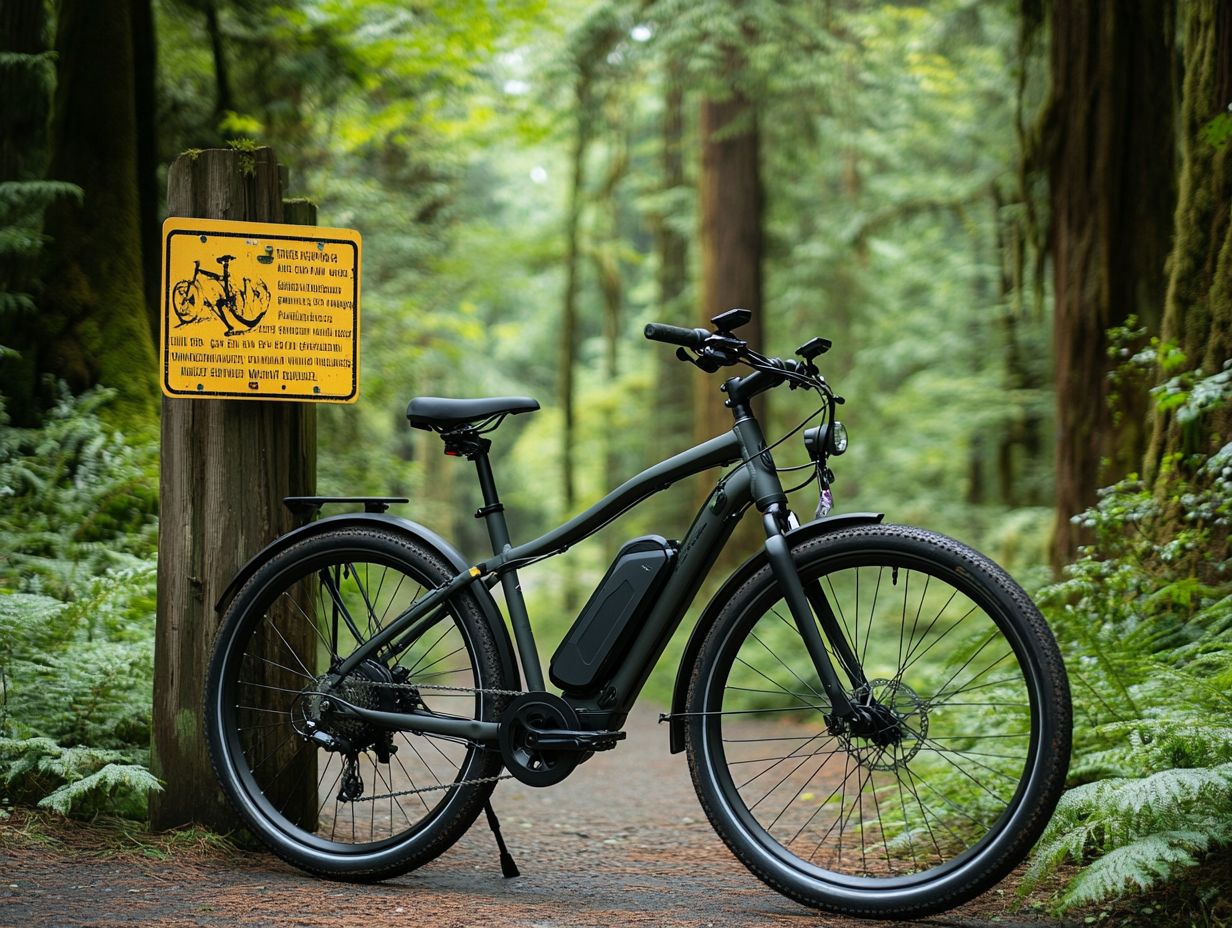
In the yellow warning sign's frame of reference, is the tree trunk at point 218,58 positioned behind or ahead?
behind

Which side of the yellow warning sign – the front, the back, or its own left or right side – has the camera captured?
front

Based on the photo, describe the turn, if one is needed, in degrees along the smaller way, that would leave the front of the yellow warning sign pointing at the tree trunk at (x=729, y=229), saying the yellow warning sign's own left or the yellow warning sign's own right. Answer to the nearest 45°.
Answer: approximately 135° to the yellow warning sign's own left

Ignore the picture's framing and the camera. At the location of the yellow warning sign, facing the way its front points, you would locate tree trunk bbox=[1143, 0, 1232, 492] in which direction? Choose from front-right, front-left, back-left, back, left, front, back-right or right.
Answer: left

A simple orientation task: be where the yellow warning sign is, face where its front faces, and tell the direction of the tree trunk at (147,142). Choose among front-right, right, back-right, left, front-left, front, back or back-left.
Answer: back

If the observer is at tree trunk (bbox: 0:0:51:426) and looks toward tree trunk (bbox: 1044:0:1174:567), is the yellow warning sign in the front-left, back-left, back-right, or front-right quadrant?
front-right

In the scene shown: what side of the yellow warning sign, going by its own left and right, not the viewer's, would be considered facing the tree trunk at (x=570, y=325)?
back

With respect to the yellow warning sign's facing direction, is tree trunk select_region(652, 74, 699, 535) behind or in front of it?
behind

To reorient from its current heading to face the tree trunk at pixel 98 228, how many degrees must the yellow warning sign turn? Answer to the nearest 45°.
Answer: approximately 180°

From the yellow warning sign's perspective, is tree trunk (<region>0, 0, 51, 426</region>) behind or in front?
behind
